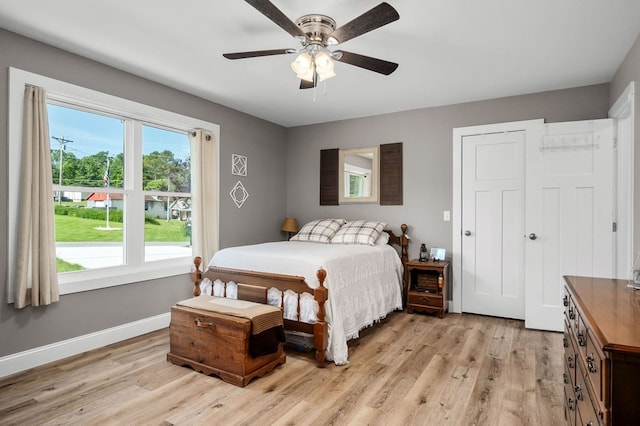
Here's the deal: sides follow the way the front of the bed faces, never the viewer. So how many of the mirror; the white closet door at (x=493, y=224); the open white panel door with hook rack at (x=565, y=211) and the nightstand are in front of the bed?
0

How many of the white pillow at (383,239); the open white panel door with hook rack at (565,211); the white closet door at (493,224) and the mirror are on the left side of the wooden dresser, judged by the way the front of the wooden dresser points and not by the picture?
0

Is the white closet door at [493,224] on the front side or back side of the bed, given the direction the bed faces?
on the back side

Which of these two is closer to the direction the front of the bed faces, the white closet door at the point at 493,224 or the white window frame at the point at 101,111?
the white window frame

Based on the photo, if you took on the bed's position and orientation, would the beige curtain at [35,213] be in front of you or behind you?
in front

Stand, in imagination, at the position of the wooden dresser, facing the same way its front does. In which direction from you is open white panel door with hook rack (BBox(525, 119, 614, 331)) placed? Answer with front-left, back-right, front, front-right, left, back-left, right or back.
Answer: right

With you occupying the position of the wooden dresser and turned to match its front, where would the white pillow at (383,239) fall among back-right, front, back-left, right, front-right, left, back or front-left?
front-right

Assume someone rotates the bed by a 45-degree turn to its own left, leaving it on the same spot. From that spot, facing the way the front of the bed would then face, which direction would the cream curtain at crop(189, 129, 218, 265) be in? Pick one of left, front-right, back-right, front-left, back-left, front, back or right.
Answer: back-right

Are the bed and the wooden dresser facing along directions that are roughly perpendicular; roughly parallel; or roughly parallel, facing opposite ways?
roughly perpendicular

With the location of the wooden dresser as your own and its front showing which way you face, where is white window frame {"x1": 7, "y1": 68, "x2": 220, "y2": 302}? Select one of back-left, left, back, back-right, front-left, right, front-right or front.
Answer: front

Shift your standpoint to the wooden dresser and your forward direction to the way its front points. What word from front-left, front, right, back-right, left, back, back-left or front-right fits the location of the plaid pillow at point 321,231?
front-right

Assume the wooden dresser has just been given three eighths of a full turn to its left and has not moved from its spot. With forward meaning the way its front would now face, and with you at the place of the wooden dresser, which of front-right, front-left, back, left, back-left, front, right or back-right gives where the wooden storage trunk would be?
back-right

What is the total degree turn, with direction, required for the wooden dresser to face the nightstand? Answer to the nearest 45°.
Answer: approximately 45° to its right

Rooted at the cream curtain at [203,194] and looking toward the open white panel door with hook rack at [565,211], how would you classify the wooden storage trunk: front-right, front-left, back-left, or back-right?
front-right

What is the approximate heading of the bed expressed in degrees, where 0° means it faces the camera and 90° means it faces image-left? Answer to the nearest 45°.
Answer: approximately 45°

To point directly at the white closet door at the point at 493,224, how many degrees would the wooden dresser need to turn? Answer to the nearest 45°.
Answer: approximately 90° to its right

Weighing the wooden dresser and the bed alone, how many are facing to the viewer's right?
0

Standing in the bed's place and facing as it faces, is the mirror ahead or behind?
behind

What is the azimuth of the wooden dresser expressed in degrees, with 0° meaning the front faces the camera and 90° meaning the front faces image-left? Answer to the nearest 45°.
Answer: approximately 90°

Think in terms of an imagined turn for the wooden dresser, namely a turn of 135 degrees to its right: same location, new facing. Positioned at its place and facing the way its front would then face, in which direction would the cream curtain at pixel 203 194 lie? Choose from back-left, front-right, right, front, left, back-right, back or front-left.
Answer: back-left

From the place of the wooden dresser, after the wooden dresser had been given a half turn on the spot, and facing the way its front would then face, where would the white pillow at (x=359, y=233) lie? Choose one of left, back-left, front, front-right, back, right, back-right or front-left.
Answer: back-left
